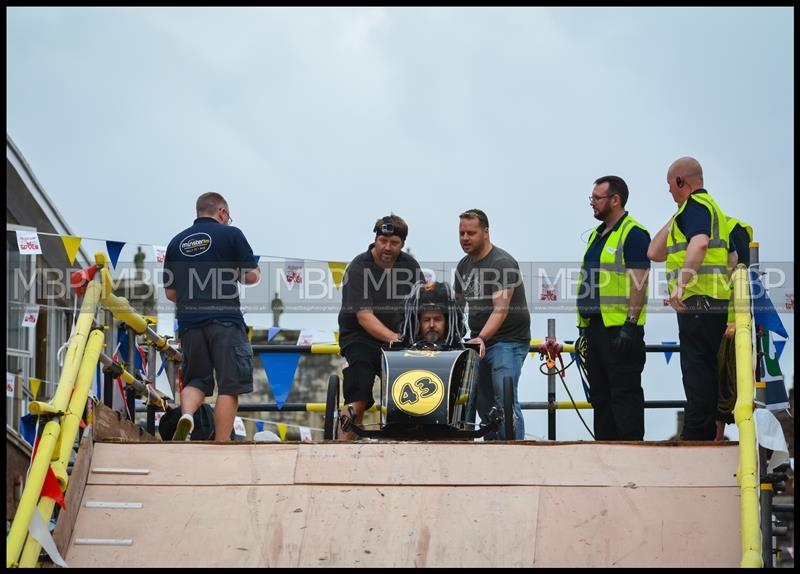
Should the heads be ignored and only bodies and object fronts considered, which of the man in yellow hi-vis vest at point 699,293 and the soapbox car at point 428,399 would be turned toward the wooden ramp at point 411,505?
the soapbox car

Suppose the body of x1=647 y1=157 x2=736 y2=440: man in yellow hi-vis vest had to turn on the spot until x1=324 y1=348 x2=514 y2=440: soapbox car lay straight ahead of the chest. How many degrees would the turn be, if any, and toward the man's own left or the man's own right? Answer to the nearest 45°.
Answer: approximately 45° to the man's own left

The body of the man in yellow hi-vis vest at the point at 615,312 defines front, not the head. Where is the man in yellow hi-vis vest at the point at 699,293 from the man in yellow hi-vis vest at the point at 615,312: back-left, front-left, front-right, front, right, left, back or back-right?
left

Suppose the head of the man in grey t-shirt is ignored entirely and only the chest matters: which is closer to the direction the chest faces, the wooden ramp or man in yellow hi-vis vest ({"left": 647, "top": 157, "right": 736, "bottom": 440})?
the wooden ramp

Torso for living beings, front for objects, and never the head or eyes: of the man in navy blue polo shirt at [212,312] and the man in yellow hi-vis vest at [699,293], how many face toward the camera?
0

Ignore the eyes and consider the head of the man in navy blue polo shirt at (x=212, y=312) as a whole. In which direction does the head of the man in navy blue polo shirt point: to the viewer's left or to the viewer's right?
to the viewer's right

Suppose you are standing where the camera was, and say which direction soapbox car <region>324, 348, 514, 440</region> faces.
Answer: facing the viewer

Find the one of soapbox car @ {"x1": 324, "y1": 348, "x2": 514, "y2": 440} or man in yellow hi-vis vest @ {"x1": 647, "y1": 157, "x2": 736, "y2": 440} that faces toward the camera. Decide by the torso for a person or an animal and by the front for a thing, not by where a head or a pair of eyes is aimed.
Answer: the soapbox car

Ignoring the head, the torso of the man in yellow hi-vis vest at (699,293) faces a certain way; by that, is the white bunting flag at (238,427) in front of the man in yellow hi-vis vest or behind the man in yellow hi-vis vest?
in front

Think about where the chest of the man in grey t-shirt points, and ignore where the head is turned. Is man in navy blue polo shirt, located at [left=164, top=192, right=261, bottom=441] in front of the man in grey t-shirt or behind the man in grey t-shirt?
in front

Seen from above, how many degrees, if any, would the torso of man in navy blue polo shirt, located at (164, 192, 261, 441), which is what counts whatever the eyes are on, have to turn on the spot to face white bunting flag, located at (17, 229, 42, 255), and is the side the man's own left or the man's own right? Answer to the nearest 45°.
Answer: approximately 90° to the man's own left

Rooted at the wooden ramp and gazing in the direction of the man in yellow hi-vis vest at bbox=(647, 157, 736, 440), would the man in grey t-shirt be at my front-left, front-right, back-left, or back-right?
front-left

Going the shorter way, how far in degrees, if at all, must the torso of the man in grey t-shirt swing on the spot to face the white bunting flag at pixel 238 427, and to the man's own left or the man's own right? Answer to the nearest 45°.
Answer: approximately 90° to the man's own right

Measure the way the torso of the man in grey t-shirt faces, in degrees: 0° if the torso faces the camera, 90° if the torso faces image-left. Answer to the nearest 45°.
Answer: approximately 45°

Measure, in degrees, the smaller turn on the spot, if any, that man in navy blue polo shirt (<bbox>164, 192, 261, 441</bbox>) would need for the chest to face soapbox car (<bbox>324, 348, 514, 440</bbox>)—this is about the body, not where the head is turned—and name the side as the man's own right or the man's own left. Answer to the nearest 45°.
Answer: approximately 45° to the man's own right

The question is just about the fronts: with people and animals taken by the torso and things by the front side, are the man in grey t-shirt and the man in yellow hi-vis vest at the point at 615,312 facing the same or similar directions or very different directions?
same or similar directions

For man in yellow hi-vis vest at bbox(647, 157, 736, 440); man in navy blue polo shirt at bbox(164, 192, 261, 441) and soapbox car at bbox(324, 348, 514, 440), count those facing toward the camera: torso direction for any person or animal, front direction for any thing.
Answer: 1

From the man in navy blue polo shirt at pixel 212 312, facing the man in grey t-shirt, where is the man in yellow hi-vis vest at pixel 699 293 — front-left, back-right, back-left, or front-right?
front-right

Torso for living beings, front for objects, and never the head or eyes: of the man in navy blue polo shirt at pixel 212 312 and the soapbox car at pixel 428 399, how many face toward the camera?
1

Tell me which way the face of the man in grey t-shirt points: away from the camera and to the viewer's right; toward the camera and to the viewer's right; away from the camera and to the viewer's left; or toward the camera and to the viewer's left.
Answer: toward the camera and to the viewer's left

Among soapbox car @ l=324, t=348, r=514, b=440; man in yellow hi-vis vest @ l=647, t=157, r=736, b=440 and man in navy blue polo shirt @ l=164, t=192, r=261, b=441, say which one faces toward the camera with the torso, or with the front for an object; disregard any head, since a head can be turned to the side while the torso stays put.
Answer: the soapbox car

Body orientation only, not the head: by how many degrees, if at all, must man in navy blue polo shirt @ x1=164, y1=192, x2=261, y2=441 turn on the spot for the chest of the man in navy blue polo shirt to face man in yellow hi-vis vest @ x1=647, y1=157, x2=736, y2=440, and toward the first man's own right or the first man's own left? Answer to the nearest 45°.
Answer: approximately 45° to the first man's own right

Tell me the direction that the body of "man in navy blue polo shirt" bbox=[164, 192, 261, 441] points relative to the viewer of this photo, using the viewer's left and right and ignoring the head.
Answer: facing away from the viewer and to the right of the viewer
